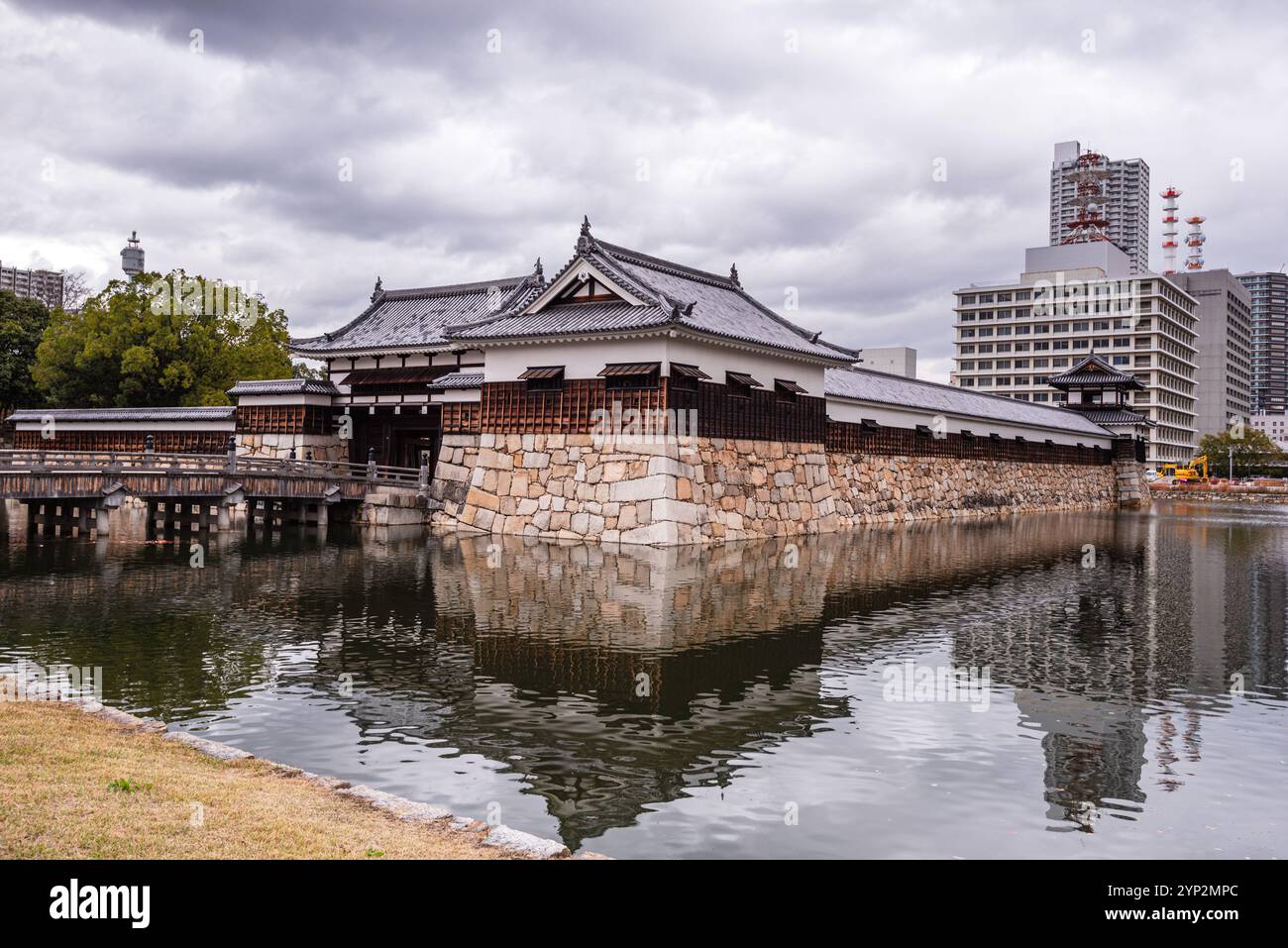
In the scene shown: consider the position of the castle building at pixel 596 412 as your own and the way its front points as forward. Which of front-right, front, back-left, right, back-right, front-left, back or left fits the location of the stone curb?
front-left
